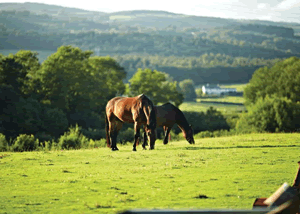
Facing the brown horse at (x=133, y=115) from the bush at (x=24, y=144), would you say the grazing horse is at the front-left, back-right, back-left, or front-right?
front-left
